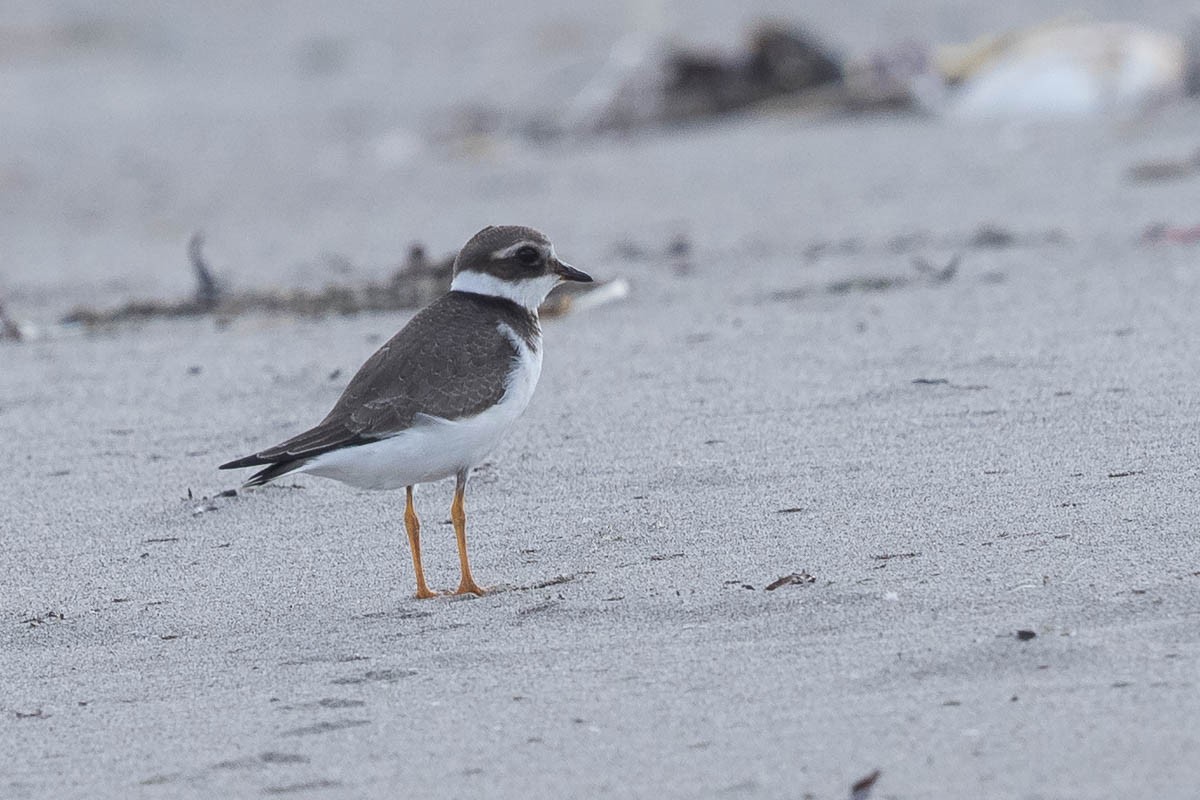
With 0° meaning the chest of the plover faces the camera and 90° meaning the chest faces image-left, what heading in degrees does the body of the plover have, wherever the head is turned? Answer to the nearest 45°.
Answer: approximately 270°

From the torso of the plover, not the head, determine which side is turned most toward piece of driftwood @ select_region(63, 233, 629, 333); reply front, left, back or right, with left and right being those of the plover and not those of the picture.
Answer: left
